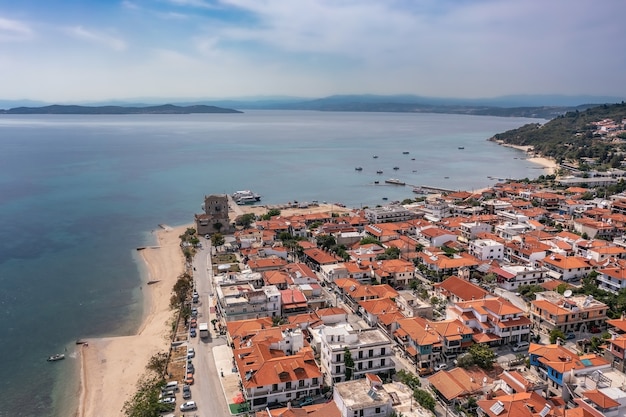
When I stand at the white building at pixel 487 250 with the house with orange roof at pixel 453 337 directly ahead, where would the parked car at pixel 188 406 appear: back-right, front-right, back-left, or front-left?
front-right

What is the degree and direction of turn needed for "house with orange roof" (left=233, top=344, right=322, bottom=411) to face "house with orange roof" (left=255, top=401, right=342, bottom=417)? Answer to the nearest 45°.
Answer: approximately 45° to its left

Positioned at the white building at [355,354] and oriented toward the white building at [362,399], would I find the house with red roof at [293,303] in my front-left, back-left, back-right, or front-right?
back-right

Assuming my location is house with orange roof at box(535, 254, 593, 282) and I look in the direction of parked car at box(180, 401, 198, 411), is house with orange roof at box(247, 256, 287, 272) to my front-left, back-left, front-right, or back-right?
front-right

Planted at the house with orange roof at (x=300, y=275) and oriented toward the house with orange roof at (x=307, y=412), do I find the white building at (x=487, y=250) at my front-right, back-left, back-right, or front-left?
back-left

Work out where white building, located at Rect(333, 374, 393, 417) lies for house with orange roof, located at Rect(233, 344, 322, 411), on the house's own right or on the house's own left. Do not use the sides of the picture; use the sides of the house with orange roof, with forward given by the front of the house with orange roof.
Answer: on the house's own left
